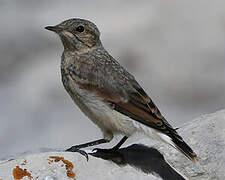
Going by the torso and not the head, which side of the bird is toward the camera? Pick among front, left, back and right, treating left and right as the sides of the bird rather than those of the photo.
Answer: left
